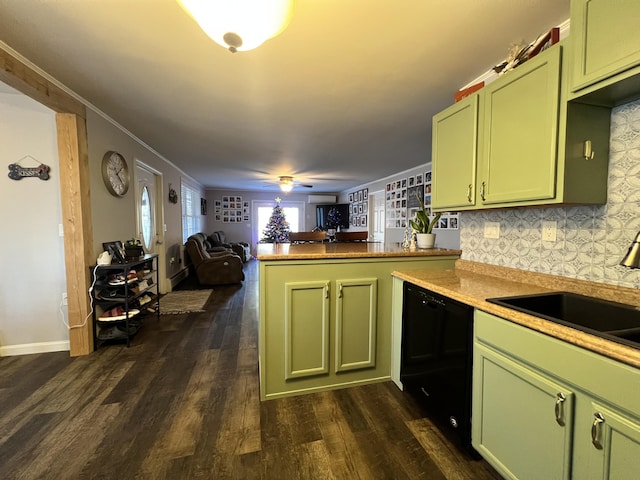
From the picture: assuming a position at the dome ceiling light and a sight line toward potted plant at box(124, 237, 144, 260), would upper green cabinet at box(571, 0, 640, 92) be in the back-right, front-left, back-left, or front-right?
back-right

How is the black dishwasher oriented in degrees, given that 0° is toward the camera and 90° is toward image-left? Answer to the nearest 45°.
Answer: approximately 45°

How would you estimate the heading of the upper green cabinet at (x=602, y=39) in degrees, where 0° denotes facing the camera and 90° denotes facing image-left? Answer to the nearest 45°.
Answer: approximately 45°

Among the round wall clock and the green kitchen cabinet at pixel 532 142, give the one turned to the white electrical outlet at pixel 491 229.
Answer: the round wall clock

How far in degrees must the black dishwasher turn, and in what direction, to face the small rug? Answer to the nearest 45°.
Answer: approximately 45° to its right
